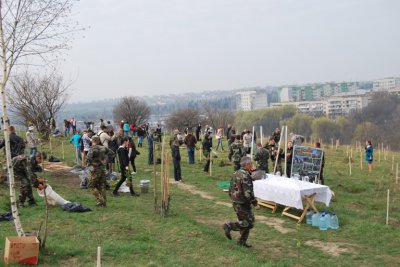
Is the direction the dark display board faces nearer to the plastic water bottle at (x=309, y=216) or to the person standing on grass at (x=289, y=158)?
the plastic water bottle

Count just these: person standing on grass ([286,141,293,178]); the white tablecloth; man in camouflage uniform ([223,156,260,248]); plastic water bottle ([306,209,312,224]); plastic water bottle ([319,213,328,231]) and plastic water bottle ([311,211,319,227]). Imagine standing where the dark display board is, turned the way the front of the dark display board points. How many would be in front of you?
5

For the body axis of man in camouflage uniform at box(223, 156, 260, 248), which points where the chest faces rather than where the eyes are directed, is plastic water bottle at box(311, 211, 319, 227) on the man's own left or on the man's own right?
on the man's own left

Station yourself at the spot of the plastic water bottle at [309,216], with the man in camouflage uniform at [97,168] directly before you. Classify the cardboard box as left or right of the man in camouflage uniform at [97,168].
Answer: left

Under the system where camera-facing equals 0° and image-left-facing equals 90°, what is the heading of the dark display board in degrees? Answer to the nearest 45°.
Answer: approximately 0°

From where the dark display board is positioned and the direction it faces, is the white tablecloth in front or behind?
in front

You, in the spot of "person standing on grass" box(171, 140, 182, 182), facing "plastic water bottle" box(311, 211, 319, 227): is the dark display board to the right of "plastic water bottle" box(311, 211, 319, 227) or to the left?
left

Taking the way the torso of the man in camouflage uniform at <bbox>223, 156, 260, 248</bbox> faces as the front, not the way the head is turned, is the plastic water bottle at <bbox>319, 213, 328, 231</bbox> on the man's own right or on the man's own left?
on the man's own left

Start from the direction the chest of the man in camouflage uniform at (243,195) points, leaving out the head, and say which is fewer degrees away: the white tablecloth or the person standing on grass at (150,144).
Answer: the white tablecloth

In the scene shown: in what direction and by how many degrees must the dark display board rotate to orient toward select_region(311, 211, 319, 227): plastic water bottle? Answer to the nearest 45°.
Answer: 0° — it already faces it
